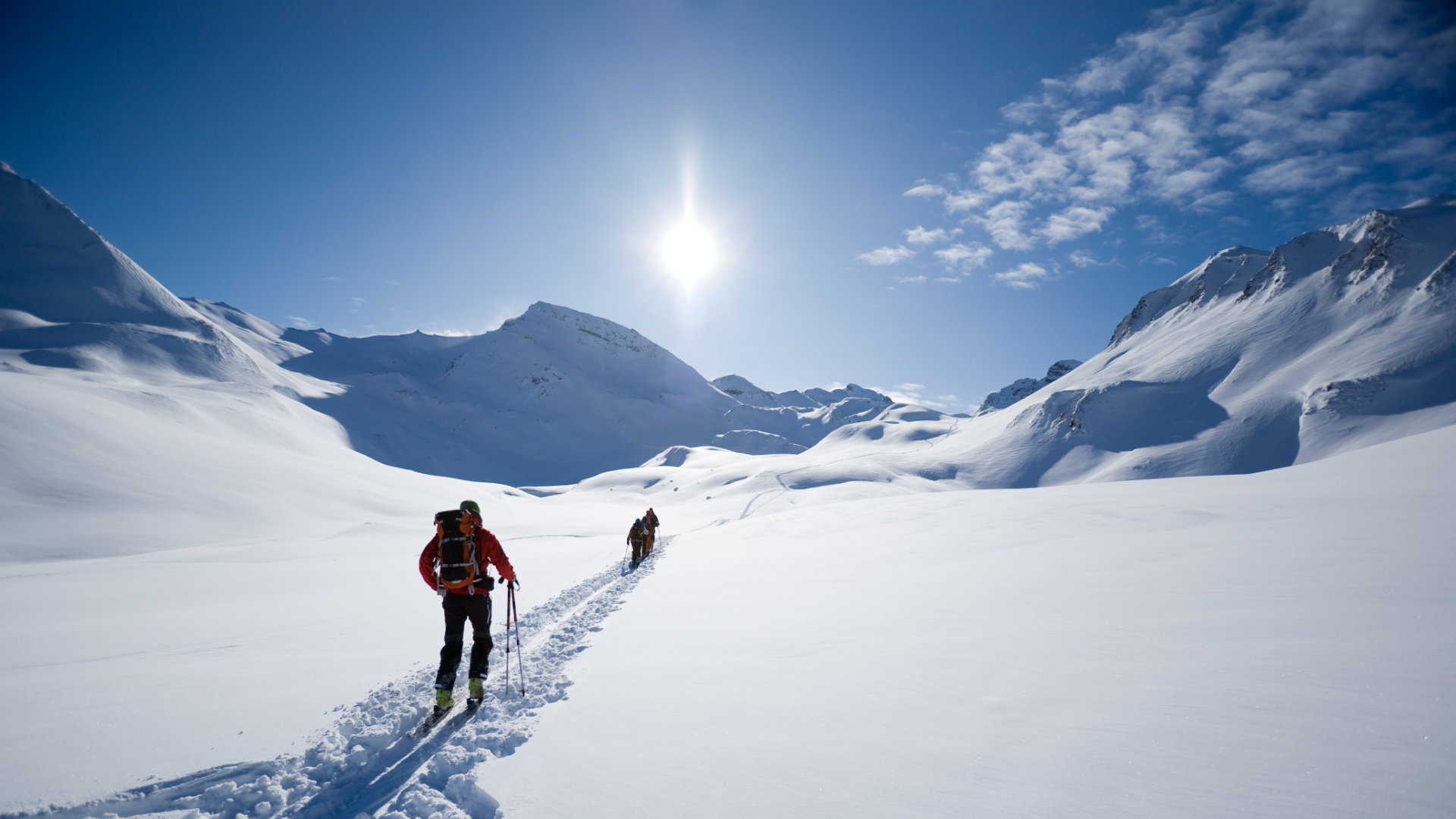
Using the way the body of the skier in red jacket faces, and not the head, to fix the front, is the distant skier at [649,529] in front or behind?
in front

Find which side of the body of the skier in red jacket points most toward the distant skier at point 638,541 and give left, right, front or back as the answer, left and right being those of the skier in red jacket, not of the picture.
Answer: front

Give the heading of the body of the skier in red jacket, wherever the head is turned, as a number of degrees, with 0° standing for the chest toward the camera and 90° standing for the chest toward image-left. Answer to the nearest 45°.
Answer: approximately 225°
